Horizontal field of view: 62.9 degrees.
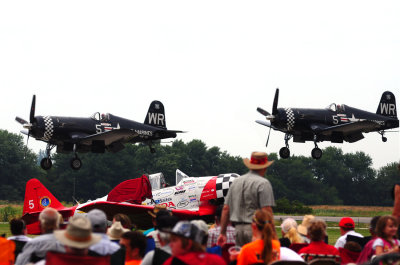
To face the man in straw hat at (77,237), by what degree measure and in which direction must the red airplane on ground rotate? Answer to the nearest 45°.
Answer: approximately 90° to its right

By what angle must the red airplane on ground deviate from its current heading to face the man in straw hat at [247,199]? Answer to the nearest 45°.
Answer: approximately 90° to its right

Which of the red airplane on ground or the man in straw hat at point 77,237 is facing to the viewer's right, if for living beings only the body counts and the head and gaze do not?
the red airplane on ground

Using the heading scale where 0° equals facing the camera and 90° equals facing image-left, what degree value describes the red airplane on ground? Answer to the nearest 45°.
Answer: approximately 270°

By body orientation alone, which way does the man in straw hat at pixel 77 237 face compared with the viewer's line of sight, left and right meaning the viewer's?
facing away from the viewer

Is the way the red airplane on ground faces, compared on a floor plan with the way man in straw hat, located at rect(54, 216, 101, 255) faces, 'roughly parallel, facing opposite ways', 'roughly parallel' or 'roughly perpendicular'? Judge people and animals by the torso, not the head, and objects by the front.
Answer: roughly perpendicular

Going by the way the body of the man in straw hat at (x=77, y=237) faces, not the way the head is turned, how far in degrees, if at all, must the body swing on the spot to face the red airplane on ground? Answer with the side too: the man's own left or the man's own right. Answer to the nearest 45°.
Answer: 0° — they already face it

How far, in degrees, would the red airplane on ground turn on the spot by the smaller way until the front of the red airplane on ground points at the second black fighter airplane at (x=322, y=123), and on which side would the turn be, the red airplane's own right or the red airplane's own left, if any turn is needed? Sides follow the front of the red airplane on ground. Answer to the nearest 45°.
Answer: approximately 45° to the red airplane's own left

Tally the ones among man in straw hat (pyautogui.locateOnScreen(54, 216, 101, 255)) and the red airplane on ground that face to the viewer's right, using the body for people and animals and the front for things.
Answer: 1

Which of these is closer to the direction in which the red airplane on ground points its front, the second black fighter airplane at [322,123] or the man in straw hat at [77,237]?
the second black fighter airplane
